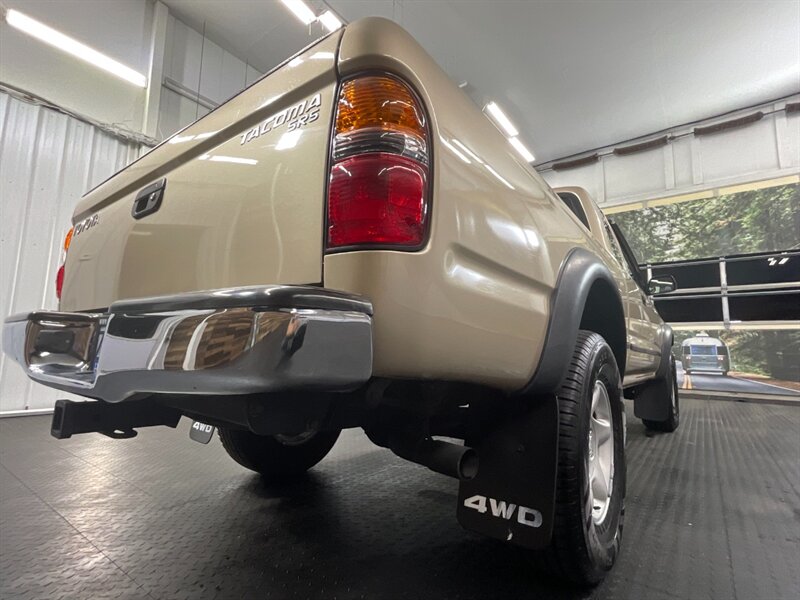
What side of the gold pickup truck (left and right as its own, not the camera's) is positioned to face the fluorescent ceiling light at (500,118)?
front

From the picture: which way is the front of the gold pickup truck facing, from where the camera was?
facing away from the viewer and to the right of the viewer

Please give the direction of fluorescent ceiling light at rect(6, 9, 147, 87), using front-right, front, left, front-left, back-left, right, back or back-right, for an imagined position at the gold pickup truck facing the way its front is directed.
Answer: left
